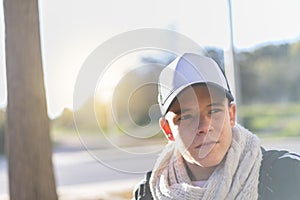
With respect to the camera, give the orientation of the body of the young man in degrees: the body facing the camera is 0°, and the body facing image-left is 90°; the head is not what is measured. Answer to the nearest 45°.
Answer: approximately 0°
